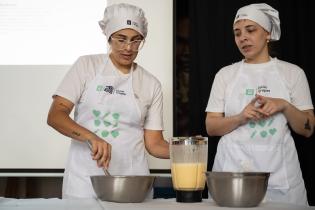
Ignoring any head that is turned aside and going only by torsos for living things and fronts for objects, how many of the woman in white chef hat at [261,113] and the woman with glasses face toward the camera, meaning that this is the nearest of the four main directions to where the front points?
2

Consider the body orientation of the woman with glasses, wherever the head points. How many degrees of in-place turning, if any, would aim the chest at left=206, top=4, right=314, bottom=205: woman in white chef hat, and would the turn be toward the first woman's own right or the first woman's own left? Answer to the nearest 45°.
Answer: approximately 90° to the first woman's own left

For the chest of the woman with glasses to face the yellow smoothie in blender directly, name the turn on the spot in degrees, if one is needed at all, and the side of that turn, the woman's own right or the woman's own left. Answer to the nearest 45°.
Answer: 0° — they already face it

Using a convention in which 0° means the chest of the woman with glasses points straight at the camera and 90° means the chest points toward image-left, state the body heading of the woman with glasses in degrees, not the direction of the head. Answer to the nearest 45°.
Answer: approximately 0°

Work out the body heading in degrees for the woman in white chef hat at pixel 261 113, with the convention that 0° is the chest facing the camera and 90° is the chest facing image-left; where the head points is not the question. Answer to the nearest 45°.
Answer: approximately 0°
